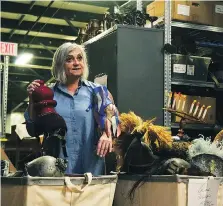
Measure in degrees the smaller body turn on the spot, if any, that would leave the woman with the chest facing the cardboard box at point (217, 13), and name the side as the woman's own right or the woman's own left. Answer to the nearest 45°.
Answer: approximately 135° to the woman's own left

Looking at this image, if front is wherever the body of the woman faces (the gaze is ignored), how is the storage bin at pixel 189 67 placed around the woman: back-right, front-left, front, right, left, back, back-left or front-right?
back-left

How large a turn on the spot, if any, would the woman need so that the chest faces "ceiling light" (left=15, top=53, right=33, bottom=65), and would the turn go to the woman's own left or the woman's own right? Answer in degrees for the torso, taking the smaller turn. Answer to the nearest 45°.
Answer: approximately 180°

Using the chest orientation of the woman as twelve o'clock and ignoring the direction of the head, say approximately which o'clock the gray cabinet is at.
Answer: The gray cabinet is roughly at 7 o'clock from the woman.

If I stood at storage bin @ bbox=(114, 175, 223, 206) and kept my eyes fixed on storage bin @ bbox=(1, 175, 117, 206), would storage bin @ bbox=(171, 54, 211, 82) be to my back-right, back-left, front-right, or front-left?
back-right

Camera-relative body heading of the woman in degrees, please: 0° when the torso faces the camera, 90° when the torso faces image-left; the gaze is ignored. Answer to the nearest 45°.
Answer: approximately 0°

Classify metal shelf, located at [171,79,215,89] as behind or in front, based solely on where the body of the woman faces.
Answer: behind

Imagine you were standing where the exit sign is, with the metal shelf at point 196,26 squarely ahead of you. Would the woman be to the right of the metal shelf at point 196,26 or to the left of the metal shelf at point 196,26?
right

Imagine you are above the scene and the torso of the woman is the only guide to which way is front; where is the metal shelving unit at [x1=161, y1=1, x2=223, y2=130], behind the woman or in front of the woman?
behind
